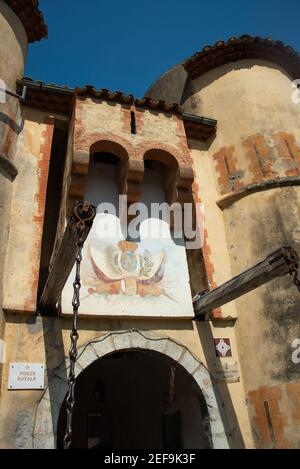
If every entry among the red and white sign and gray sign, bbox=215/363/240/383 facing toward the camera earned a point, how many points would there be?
2

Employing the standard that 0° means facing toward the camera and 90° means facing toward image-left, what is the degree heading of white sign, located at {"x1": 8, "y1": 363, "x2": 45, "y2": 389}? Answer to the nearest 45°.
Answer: approximately 0°

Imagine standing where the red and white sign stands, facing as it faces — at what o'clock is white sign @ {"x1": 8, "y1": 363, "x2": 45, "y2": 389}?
The white sign is roughly at 2 o'clock from the red and white sign.

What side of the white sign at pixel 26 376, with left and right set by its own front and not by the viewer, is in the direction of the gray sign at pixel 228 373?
left

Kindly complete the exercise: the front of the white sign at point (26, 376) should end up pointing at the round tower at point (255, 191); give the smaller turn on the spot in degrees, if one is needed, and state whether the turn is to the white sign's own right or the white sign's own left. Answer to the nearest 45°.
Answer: approximately 90° to the white sign's own left

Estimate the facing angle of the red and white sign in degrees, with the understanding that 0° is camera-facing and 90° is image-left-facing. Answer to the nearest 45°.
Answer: approximately 0°

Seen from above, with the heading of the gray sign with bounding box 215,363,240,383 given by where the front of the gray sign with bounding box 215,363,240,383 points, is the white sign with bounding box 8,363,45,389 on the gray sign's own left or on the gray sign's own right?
on the gray sign's own right
